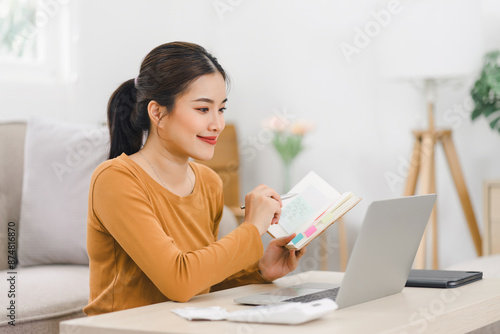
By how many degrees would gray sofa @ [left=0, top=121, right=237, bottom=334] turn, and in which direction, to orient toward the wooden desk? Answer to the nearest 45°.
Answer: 0° — it already faces it

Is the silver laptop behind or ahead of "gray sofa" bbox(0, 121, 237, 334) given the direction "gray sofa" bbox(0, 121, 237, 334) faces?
ahead

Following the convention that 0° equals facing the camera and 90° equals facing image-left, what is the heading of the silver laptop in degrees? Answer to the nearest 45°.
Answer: approximately 135°

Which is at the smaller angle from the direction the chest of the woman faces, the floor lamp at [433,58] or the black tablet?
the black tablet

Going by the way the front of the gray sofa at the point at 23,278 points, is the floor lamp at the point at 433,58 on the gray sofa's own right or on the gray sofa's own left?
on the gray sofa's own left

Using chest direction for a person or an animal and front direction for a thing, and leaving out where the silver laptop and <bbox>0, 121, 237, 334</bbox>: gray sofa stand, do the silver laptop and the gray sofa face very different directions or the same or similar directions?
very different directions

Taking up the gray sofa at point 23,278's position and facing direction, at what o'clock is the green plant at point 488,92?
The green plant is roughly at 10 o'clock from the gray sofa.

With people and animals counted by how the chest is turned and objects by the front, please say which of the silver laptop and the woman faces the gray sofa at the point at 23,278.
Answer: the silver laptop

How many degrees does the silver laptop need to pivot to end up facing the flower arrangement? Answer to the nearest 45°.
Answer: approximately 45° to its right

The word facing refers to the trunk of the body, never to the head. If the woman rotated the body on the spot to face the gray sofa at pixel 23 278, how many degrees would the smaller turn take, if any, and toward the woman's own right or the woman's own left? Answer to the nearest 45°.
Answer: approximately 180°

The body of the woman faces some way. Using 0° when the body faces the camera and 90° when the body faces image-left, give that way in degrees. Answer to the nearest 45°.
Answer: approximately 315°

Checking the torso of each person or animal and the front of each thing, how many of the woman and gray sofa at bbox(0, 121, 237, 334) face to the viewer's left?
0

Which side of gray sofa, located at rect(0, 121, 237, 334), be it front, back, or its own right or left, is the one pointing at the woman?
front
